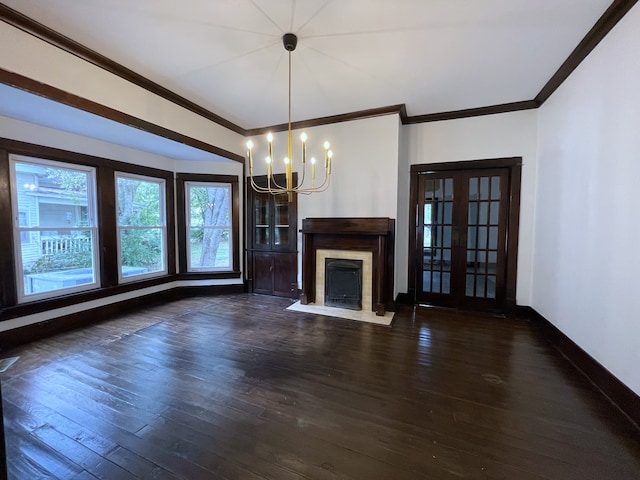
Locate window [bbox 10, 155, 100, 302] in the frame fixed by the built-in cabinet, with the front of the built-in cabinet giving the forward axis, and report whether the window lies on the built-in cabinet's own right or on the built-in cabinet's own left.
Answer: on the built-in cabinet's own right

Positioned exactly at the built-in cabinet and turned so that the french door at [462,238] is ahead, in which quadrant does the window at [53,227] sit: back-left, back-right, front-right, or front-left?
back-right

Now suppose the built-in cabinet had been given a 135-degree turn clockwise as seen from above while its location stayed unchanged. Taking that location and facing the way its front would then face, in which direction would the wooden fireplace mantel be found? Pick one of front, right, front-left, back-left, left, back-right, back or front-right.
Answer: back

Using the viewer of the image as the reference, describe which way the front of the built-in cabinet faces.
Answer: facing the viewer

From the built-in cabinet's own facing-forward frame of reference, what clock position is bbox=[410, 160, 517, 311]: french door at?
The french door is roughly at 10 o'clock from the built-in cabinet.
